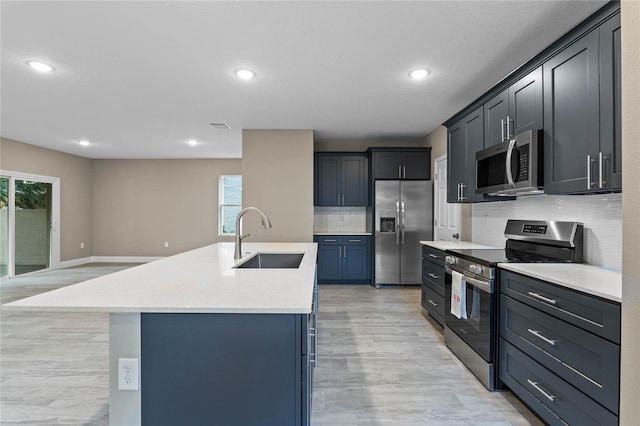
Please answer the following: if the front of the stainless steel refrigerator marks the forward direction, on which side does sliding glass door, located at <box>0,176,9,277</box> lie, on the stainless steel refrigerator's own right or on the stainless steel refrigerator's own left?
on the stainless steel refrigerator's own right

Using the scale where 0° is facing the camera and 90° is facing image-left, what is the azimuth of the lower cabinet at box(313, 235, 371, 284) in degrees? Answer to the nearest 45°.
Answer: approximately 0°

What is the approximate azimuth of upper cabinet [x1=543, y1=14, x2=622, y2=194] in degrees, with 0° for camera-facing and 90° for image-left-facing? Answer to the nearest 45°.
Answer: approximately 45°

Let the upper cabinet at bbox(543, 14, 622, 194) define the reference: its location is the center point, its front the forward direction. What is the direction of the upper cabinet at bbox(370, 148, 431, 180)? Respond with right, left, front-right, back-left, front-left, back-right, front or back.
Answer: right

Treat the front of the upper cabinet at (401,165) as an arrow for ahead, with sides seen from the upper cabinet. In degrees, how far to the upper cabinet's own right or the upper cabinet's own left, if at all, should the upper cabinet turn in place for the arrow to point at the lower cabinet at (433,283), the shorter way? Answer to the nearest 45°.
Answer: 0° — it already faces it

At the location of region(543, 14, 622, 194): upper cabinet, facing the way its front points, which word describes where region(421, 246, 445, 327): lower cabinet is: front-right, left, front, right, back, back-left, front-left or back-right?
right

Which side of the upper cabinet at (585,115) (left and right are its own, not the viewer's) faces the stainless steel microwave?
right

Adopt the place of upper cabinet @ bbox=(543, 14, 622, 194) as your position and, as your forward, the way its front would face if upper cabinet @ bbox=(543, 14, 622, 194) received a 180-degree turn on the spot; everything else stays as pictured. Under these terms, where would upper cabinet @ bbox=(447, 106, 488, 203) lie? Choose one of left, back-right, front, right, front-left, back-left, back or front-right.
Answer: left
